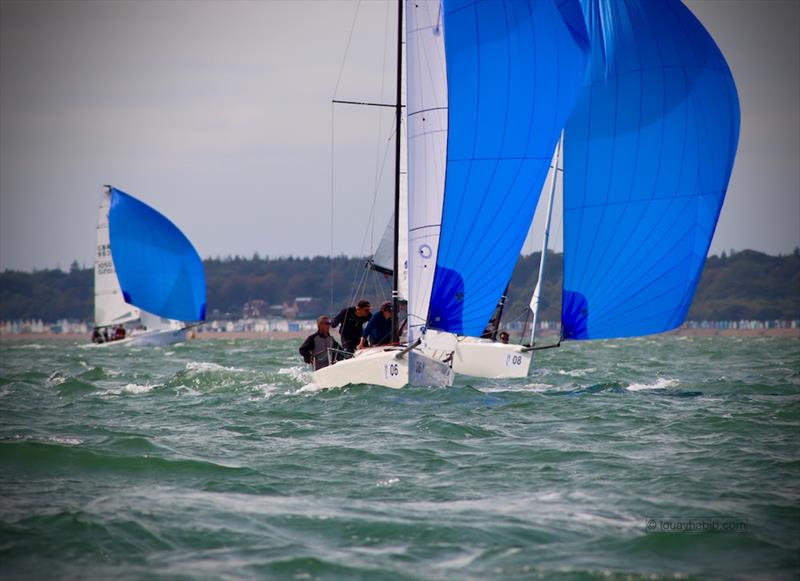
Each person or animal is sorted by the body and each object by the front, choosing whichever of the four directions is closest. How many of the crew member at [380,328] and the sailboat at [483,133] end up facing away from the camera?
0

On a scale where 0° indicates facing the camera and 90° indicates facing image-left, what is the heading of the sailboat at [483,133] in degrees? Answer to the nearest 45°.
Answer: approximately 315°

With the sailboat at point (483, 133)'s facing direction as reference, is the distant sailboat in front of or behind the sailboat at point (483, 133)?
behind

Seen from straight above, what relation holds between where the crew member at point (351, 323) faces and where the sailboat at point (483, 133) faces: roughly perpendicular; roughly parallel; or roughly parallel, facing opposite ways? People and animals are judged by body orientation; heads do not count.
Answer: roughly parallel

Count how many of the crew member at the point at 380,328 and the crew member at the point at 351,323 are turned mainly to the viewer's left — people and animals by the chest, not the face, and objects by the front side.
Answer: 0

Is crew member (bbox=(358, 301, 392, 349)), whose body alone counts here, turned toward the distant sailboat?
no

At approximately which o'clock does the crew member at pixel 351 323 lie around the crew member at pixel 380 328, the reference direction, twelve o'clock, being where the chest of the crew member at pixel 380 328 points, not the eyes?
the crew member at pixel 351 323 is roughly at 5 o'clock from the crew member at pixel 380 328.

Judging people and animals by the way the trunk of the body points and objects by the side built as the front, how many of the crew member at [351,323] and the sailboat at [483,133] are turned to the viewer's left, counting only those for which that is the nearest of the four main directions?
0

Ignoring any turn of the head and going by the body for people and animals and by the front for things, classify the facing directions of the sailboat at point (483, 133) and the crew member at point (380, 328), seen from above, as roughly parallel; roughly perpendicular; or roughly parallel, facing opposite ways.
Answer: roughly parallel

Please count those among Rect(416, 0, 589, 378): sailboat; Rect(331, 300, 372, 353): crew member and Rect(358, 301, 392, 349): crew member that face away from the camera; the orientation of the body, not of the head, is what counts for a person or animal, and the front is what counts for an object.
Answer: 0

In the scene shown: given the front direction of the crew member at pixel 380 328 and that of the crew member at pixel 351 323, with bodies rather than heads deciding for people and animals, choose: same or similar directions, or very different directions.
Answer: same or similar directions
